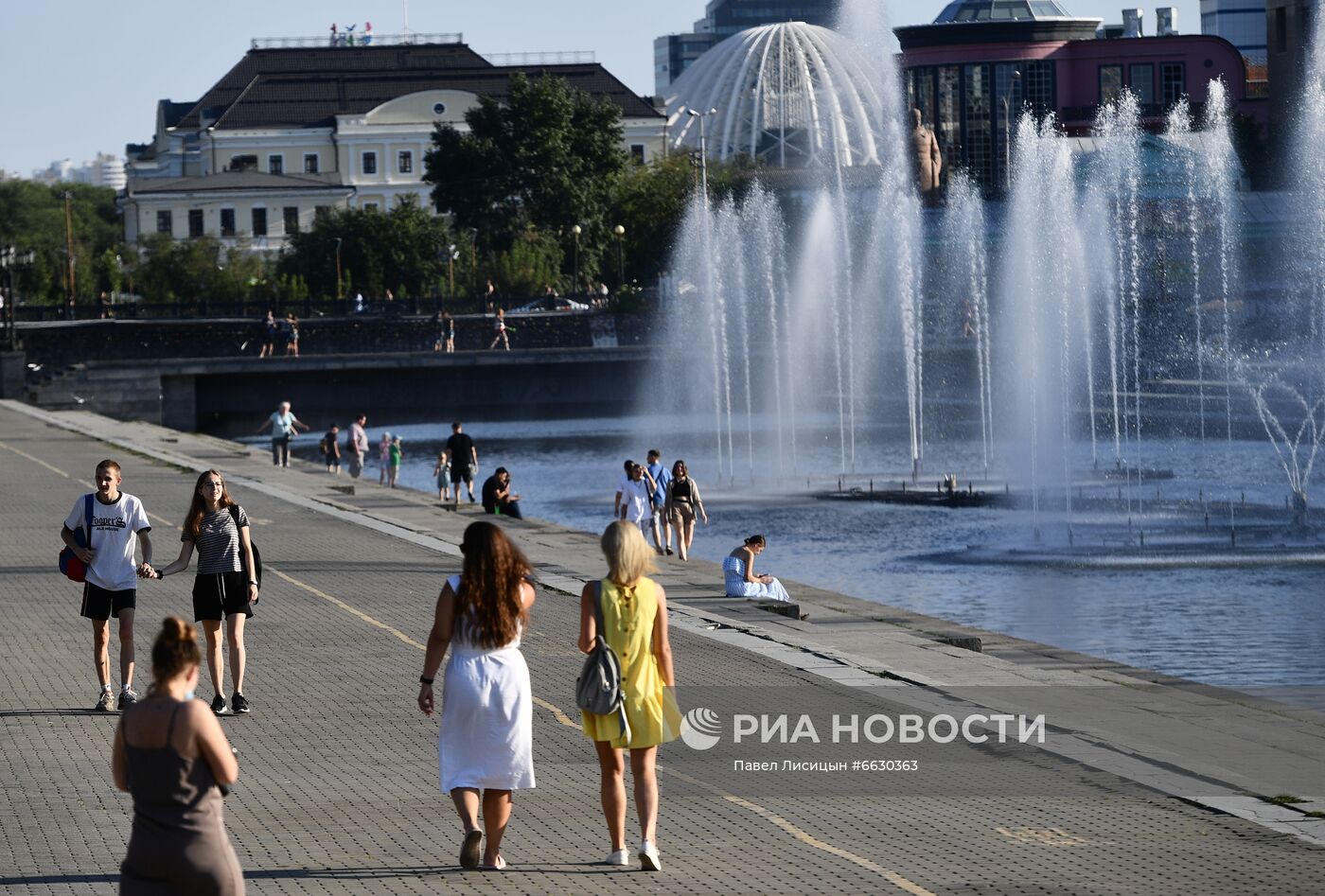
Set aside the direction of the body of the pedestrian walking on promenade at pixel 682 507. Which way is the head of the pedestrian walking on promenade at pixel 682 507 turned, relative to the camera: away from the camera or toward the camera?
toward the camera

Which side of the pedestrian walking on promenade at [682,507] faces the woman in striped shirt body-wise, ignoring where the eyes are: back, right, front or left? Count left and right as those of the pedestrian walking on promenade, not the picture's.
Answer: front

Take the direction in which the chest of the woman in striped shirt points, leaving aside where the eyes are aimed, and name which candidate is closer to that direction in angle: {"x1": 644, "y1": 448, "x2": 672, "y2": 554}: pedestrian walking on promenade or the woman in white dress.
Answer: the woman in white dress

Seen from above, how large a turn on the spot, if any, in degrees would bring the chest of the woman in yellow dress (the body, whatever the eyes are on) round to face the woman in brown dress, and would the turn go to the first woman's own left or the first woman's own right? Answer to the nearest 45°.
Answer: approximately 135° to the first woman's own left

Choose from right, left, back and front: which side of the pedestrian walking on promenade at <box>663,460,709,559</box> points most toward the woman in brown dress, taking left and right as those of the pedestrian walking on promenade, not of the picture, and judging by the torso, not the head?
front

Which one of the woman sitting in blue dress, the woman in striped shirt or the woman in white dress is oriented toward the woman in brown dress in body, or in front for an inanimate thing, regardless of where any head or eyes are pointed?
the woman in striped shirt

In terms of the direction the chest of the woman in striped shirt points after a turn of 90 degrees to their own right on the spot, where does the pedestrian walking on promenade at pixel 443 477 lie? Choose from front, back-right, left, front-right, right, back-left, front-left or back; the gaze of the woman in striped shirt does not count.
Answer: right

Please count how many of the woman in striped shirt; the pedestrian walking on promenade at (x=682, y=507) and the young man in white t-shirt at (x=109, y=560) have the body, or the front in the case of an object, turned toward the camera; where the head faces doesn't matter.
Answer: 3

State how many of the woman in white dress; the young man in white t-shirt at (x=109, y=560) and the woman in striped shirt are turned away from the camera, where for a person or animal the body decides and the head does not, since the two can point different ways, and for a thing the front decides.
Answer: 1

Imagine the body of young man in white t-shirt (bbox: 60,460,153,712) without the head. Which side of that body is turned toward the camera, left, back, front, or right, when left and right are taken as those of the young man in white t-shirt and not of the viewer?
front

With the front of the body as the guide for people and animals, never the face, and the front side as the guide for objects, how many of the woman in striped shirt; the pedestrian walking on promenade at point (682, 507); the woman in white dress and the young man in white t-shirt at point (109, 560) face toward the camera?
3

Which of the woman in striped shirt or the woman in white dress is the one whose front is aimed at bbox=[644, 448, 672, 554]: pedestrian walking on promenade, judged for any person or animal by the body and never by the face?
the woman in white dress

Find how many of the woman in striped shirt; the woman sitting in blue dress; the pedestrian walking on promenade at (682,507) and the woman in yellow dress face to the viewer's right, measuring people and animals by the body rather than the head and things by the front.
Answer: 1

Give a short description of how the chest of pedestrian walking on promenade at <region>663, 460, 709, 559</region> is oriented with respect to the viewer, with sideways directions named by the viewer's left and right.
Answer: facing the viewer

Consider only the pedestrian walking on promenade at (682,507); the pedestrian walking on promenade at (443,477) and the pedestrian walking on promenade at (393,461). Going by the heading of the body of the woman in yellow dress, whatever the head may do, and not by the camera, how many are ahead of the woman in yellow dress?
3

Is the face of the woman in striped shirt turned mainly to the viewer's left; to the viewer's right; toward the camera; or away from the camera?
toward the camera

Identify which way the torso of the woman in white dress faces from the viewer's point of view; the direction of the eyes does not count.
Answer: away from the camera

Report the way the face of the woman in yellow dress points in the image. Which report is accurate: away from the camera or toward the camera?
away from the camera

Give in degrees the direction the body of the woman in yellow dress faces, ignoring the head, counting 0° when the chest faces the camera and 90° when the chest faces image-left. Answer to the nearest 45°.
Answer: approximately 180°
